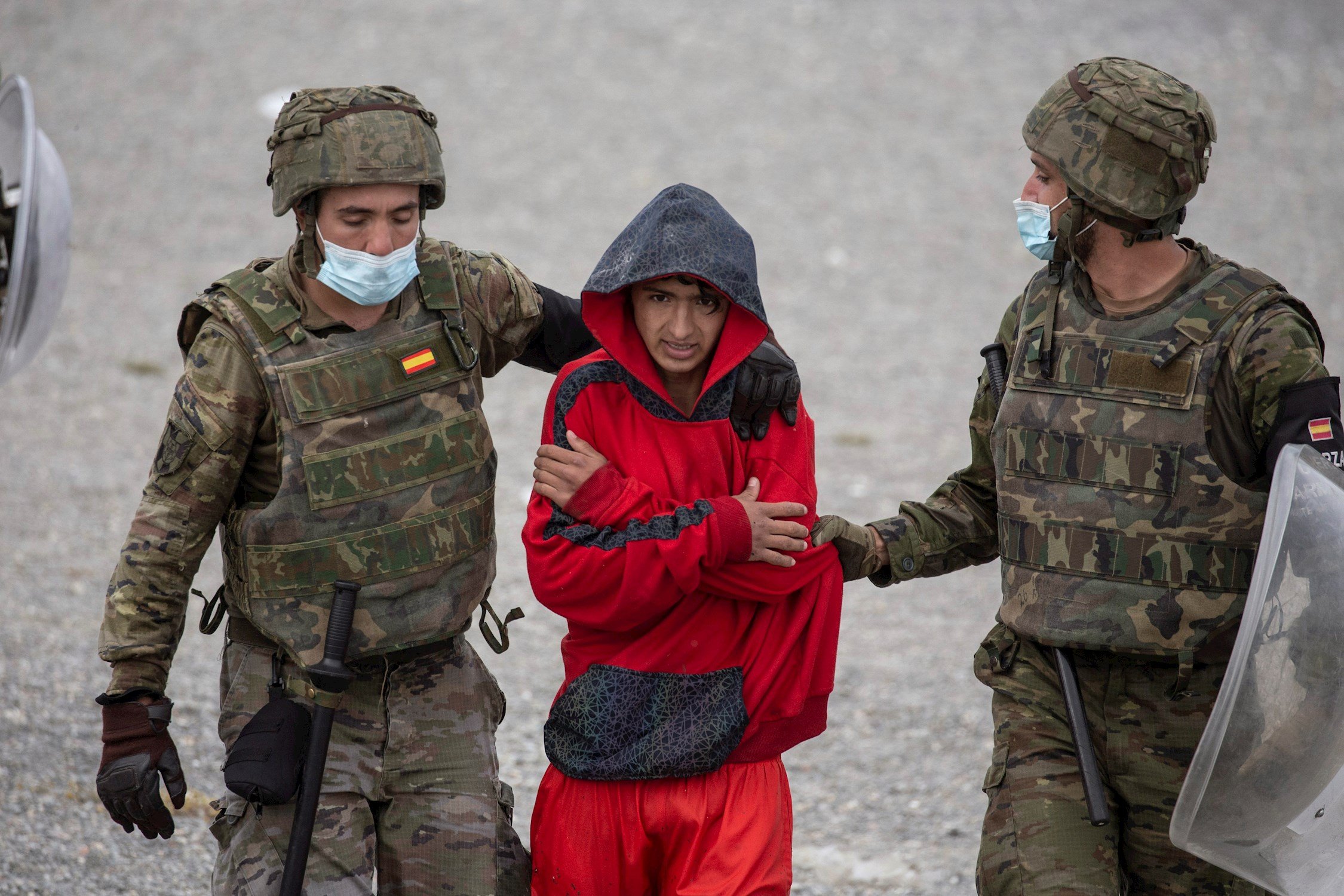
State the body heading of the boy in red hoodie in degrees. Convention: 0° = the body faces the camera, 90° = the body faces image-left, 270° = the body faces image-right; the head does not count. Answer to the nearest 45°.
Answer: approximately 0°

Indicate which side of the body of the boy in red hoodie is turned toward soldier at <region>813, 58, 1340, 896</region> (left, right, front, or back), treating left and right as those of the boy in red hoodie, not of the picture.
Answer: left

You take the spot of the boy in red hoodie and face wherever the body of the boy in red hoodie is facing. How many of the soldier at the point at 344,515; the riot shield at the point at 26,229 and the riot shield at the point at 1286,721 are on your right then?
2

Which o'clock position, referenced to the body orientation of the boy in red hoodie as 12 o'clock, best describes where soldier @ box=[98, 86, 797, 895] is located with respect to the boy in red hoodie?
The soldier is roughly at 3 o'clock from the boy in red hoodie.

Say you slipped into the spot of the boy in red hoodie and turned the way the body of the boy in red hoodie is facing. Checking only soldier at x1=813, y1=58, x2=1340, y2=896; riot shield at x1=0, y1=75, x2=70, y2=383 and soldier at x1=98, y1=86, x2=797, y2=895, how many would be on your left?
1

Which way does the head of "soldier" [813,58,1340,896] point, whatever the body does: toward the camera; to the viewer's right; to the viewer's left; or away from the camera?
to the viewer's left

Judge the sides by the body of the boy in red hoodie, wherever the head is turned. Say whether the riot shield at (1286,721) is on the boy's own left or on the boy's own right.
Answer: on the boy's own left

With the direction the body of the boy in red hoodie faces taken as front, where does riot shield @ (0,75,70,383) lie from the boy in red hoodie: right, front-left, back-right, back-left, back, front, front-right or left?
right
